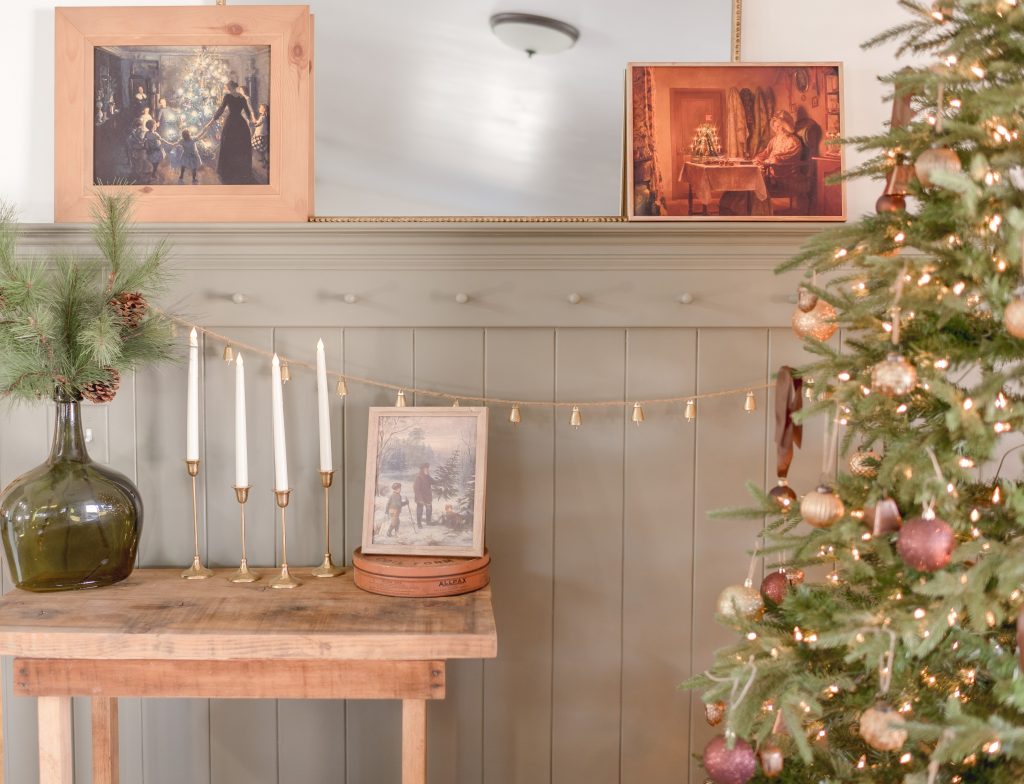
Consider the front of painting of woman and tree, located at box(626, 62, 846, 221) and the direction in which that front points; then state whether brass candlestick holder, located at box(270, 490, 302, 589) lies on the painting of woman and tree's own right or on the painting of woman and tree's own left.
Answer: on the painting of woman and tree's own right

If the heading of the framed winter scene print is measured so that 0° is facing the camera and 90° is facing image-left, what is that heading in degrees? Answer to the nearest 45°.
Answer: approximately 0°

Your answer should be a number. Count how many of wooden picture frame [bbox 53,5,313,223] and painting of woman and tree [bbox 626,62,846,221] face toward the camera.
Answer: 2
